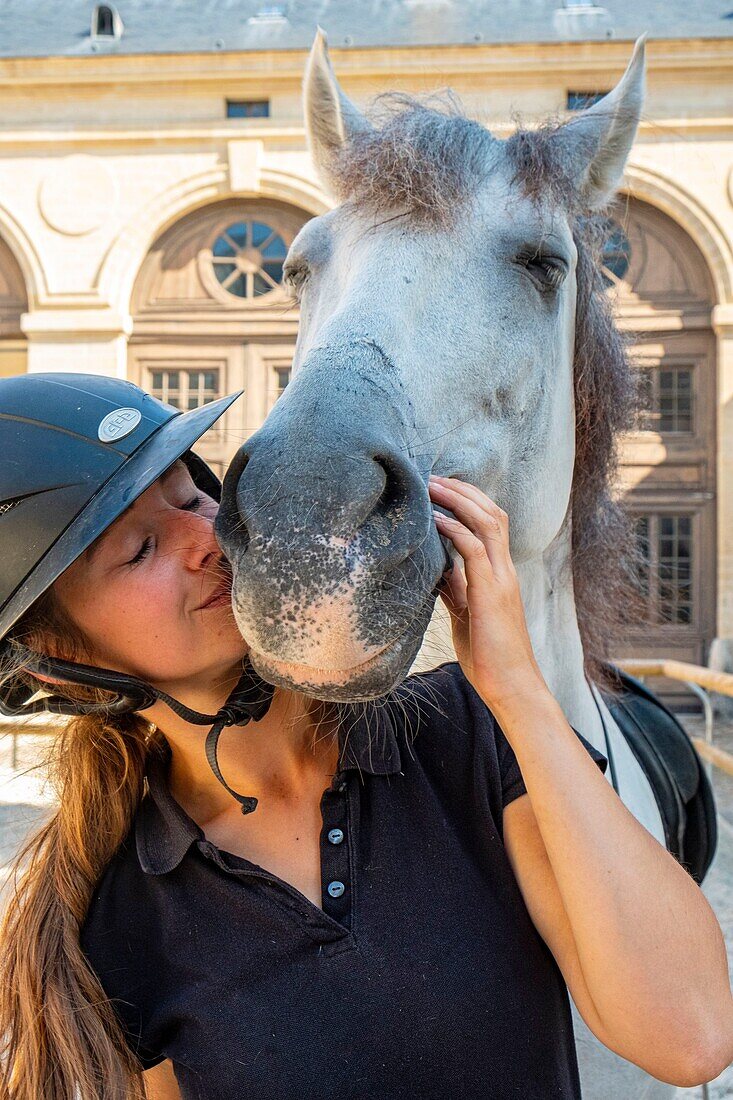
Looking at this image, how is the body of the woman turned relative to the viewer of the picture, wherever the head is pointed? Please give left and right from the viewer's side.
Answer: facing the viewer

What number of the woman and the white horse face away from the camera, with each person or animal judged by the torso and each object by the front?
0

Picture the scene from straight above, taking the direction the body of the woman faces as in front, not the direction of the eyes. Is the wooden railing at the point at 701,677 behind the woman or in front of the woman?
behind

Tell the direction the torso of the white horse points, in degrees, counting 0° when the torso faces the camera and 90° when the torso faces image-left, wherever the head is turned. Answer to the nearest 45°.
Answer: approximately 45°

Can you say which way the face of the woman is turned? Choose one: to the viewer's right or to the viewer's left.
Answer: to the viewer's right

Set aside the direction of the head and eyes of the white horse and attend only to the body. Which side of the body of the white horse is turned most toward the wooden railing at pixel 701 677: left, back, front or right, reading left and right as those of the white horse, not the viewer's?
back
